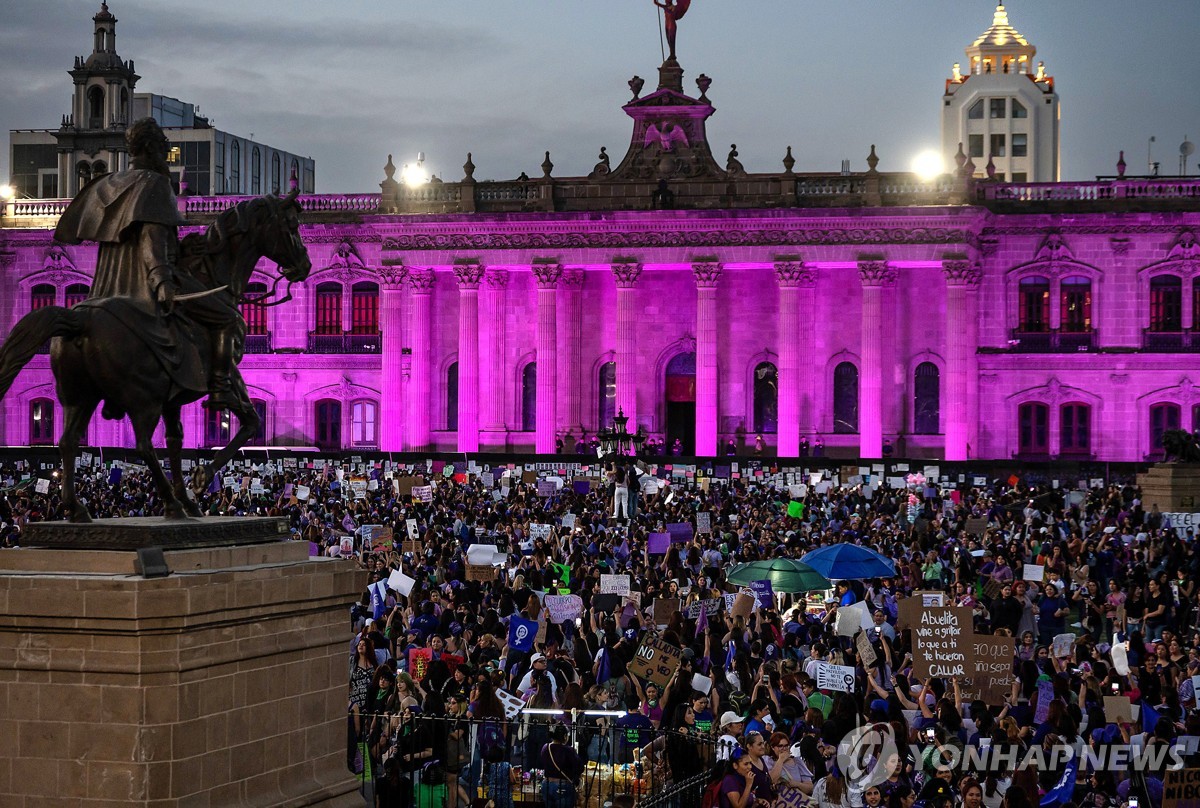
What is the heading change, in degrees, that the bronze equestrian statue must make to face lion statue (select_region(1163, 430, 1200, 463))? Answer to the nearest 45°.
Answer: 0° — it already faces it

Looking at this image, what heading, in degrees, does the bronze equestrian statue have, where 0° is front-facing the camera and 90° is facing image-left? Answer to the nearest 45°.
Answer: approximately 225°

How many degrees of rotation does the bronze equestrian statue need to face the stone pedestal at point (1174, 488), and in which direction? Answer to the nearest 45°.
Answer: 0° — it already faces it
